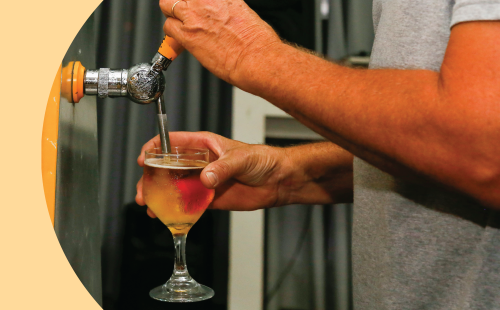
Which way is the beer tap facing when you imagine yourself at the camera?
facing to the right of the viewer
